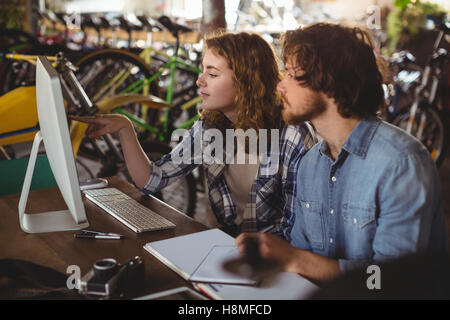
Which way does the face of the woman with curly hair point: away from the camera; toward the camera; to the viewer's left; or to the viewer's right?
to the viewer's left

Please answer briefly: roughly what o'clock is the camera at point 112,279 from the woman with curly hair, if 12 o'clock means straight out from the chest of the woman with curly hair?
The camera is roughly at 11 o'clock from the woman with curly hair.

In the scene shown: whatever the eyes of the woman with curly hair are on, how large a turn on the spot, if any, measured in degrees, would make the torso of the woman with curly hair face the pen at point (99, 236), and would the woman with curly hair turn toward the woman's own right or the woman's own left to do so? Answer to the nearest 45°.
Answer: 0° — they already face it
